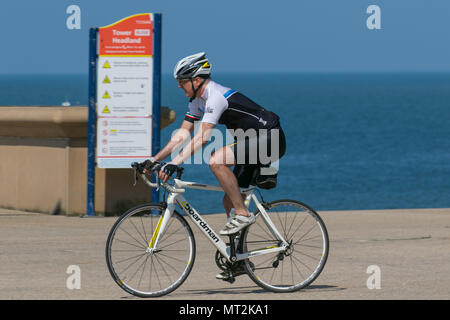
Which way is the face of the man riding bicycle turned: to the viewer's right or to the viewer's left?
to the viewer's left

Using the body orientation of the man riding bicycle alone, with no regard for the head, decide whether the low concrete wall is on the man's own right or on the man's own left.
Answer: on the man's own right

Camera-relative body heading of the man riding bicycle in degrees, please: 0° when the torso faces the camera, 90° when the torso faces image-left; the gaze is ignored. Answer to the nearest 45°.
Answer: approximately 90°

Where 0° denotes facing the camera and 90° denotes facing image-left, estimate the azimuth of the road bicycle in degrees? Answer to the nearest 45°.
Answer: approximately 90°
